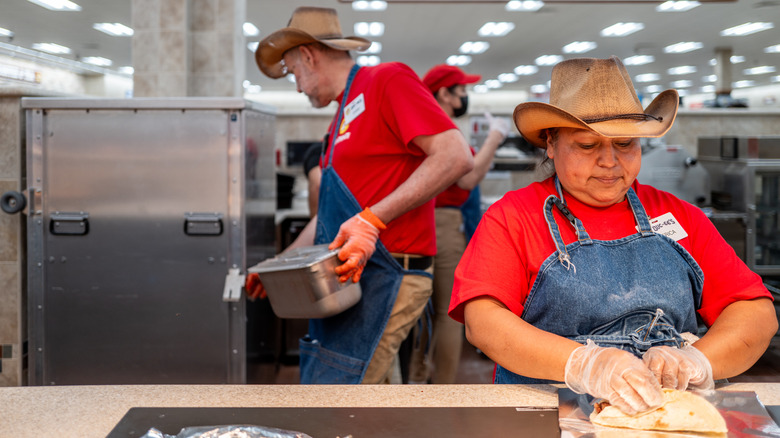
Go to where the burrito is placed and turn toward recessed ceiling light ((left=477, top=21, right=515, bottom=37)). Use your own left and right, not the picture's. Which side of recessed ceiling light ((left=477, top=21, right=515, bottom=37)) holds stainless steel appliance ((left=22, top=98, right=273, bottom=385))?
left

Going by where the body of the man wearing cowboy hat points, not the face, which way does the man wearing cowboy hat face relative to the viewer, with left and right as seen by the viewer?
facing to the left of the viewer

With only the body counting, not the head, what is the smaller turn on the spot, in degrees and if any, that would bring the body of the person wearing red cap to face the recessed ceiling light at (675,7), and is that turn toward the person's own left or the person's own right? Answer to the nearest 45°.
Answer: approximately 45° to the person's own left

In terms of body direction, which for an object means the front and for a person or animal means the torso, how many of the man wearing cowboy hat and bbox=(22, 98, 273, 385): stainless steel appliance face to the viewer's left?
1

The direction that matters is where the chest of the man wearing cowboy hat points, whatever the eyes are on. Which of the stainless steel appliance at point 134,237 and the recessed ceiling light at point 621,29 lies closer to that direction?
the stainless steel appliance
